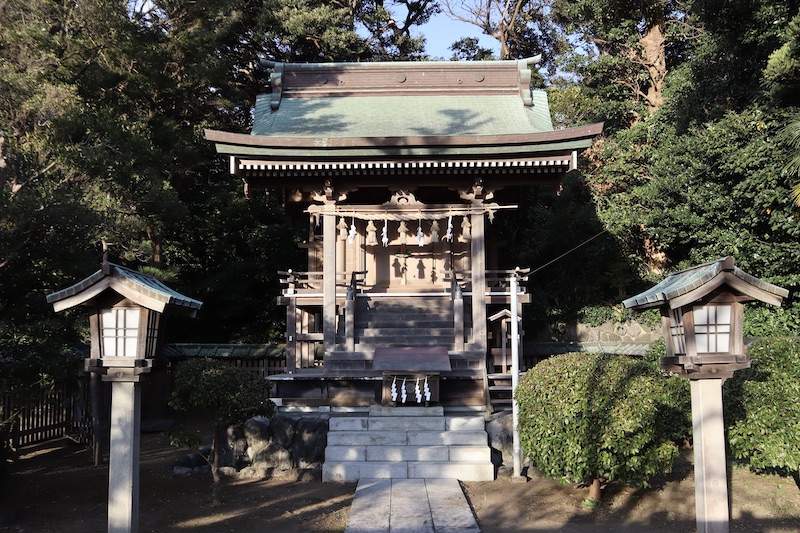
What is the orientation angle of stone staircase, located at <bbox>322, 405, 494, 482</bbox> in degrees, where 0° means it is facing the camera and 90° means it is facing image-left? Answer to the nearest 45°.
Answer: approximately 0°

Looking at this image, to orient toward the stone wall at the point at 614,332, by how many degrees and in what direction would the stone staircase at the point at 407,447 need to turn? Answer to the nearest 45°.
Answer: approximately 135° to its left

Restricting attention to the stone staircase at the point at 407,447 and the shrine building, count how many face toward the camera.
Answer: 2

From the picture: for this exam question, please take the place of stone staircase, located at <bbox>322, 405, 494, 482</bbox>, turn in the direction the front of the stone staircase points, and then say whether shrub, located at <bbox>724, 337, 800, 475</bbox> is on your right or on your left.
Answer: on your left

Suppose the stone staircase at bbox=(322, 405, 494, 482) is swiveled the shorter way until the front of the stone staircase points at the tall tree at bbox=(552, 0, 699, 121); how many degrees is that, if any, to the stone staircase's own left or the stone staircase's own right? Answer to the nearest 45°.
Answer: approximately 135° to the stone staircase's own left

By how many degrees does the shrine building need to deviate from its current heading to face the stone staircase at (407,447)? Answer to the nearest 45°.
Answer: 0° — it already faces it

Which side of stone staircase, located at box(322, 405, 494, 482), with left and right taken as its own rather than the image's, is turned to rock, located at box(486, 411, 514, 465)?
left

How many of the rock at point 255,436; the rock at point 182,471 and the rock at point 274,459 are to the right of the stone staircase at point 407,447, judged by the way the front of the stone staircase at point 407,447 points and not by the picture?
3
